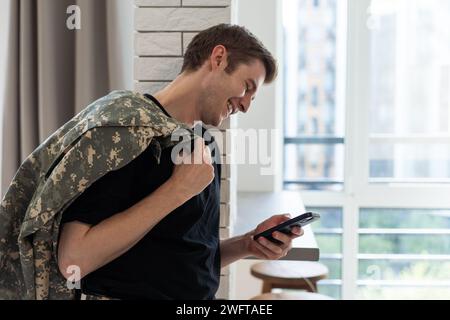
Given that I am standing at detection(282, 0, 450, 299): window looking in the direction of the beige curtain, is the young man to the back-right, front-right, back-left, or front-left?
front-left

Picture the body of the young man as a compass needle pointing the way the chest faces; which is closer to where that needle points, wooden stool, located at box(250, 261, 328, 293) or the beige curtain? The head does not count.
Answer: the wooden stool

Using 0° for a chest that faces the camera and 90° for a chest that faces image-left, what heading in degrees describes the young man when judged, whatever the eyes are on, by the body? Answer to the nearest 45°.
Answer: approximately 270°

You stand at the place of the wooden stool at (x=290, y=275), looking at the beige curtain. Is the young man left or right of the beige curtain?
left

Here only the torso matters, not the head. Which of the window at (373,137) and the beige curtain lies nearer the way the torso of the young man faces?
the window
